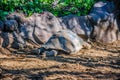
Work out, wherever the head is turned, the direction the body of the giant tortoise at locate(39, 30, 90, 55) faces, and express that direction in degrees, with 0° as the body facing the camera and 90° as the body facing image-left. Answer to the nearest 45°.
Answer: approximately 90°

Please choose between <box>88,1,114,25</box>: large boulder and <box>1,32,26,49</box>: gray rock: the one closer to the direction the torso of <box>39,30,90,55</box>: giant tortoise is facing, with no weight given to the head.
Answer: the gray rock

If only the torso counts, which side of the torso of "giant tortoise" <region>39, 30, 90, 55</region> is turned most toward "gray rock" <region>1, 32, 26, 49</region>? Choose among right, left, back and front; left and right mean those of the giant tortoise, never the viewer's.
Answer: front
